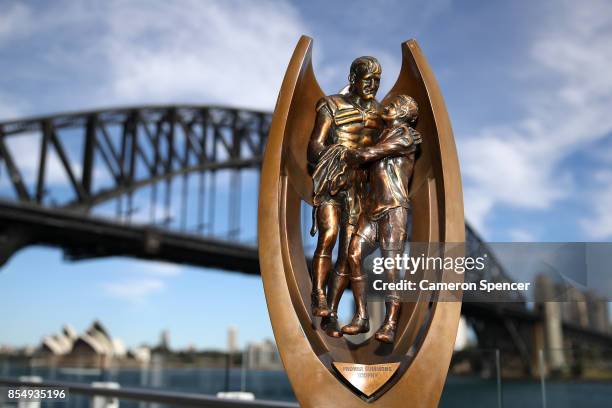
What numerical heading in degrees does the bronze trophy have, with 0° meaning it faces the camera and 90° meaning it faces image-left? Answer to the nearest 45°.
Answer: approximately 0°

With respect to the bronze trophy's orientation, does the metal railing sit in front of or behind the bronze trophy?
behind
